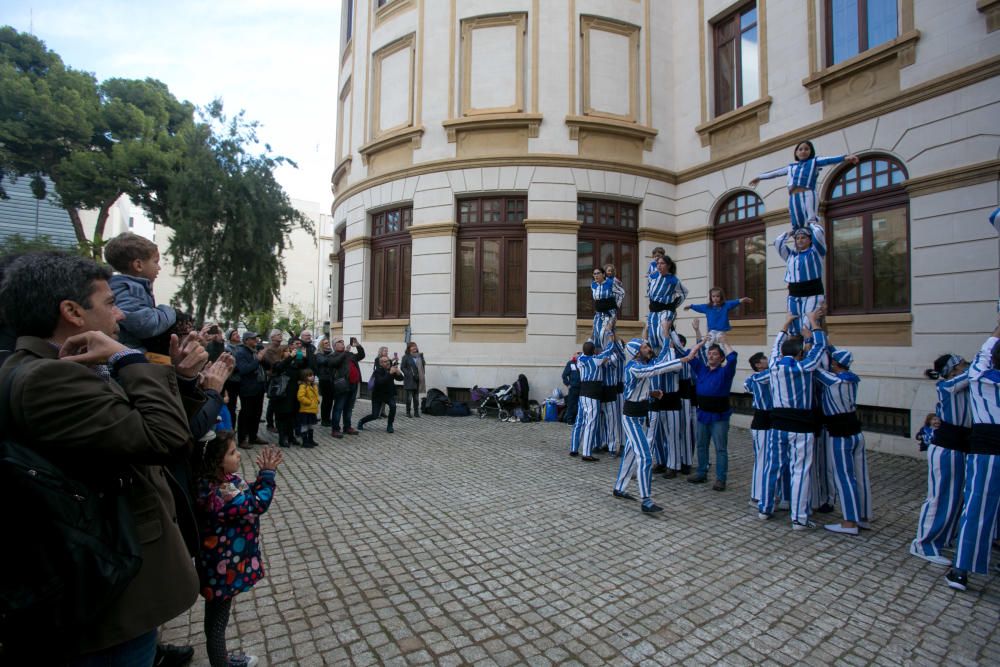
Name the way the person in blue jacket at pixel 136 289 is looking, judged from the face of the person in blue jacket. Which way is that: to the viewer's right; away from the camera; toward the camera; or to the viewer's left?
to the viewer's right

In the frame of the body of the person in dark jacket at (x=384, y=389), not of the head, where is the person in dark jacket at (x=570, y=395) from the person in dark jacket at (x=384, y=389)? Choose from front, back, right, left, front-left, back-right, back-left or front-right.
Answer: front-left

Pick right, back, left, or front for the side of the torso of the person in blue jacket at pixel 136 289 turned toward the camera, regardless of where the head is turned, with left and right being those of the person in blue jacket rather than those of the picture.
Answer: right

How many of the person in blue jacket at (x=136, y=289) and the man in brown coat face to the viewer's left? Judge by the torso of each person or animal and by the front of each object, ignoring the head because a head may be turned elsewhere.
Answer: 0

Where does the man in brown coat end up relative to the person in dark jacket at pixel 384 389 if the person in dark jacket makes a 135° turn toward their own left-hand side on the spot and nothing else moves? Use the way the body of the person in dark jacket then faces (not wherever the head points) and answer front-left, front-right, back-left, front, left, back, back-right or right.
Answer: back

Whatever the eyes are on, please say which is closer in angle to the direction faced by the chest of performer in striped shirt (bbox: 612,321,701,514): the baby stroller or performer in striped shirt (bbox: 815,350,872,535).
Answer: the performer in striped shirt

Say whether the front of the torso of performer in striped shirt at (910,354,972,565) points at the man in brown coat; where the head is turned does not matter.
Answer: no

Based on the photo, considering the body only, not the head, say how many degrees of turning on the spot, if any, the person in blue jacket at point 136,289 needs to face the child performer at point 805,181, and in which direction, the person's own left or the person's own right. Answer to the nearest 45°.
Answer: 0° — they already face them

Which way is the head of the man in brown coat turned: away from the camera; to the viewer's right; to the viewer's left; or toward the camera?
to the viewer's right

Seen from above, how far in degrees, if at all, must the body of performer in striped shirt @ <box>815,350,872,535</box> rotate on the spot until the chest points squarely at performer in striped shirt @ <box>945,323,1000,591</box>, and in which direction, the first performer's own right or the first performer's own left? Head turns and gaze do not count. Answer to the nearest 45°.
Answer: approximately 135° to the first performer's own left
